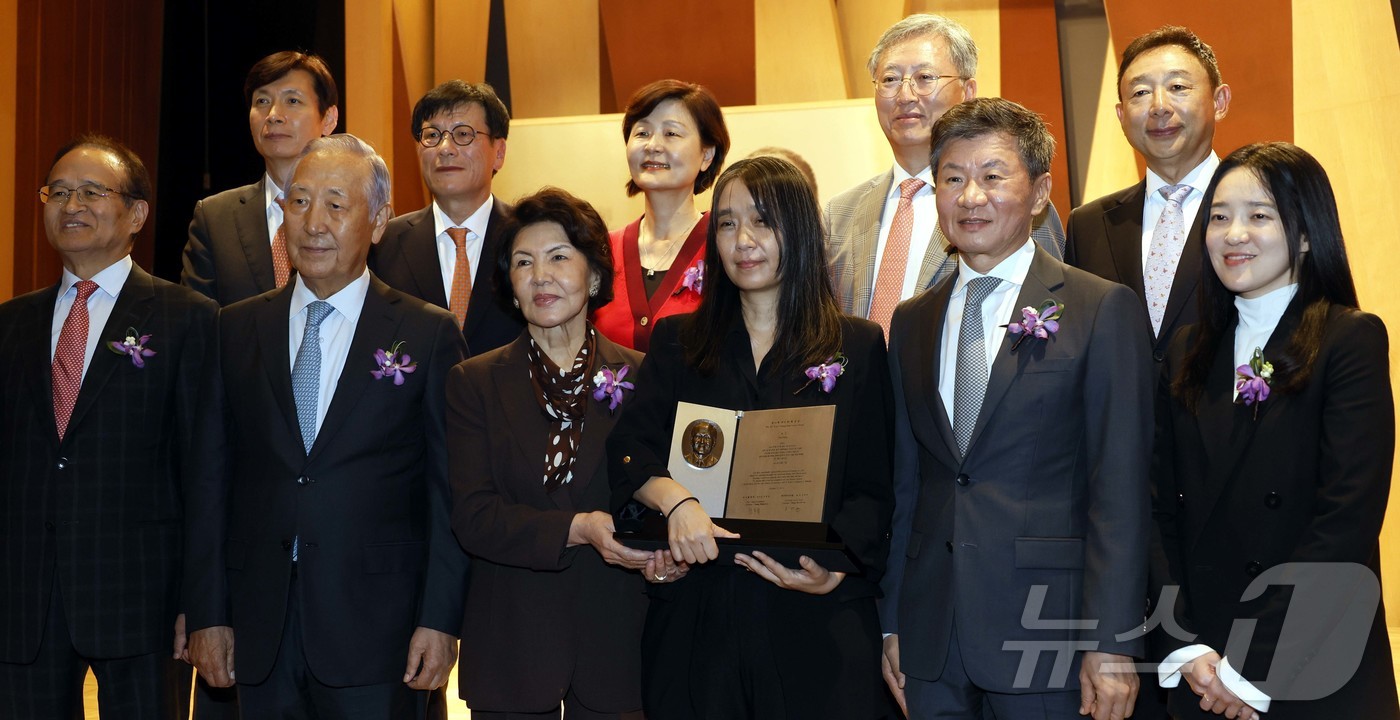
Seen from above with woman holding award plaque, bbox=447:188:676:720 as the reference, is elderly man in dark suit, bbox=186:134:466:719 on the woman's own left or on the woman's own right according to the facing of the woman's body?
on the woman's own right

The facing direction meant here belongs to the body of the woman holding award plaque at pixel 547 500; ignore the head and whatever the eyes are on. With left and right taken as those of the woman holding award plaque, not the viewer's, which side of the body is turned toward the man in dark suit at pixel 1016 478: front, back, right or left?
left

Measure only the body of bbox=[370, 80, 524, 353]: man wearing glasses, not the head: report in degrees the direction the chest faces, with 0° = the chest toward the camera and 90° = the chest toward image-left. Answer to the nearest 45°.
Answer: approximately 45°

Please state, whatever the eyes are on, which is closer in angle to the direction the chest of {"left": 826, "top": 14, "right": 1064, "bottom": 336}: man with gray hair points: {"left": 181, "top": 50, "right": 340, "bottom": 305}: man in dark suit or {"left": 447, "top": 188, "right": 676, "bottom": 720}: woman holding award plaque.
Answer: the woman holding award plaque

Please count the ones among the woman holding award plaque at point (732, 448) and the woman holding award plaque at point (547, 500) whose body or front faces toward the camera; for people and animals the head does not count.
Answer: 2

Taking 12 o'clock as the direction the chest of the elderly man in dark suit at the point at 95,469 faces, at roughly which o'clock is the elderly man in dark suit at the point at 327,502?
the elderly man in dark suit at the point at 327,502 is roughly at 9 o'clock from the elderly man in dark suit at the point at 95,469.

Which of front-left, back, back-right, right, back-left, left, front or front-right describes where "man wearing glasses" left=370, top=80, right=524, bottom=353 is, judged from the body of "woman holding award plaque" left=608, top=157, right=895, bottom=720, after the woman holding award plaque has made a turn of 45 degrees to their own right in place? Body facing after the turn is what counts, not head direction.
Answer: right

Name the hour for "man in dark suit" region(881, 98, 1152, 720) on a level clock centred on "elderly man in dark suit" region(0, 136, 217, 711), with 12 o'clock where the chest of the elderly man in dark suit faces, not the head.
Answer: The man in dark suit is roughly at 9 o'clock from the elderly man in dark suit.

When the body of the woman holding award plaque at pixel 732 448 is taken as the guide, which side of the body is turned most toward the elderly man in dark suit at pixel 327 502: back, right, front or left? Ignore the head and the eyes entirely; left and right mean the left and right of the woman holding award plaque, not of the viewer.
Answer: right
